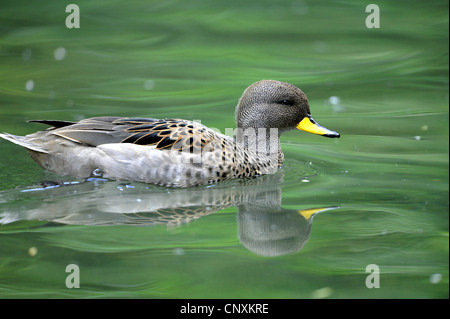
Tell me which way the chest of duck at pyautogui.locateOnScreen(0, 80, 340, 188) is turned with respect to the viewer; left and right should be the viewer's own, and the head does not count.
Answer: facing to the right of the viewer
